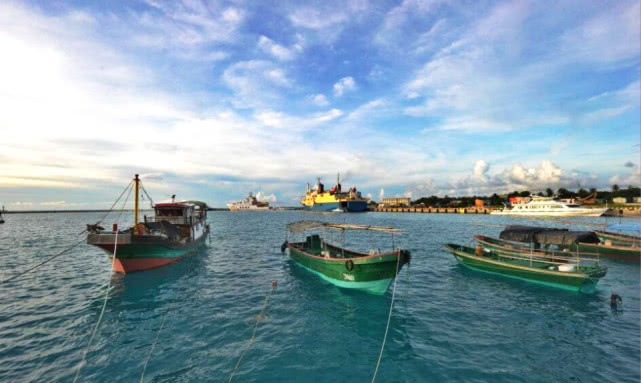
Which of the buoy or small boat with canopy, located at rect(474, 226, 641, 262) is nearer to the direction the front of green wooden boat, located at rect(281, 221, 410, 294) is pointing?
the buoy

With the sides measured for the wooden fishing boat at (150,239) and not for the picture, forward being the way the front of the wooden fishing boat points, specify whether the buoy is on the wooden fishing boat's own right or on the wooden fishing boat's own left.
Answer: on the wooden fishing boat's own left

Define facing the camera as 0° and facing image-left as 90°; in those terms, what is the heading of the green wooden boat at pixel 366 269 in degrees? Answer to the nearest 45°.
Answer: approximately 315°

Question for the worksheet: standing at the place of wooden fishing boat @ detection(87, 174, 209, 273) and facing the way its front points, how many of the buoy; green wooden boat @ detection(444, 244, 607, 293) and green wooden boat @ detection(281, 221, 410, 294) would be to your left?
3

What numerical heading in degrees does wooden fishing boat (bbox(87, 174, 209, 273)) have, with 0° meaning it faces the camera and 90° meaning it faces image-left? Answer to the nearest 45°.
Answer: approximately 45°

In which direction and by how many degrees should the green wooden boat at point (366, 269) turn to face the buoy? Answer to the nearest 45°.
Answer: approximately 45° to its left

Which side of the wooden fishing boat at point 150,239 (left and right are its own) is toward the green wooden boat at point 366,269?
left

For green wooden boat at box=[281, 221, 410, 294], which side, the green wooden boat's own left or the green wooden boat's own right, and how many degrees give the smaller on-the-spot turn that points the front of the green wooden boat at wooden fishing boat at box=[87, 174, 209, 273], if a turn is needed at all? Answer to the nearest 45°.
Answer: approximately 135° to the green wooden boat's own right
